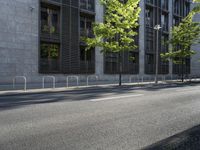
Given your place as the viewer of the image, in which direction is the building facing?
facing the viewer and to the right of the viewer
